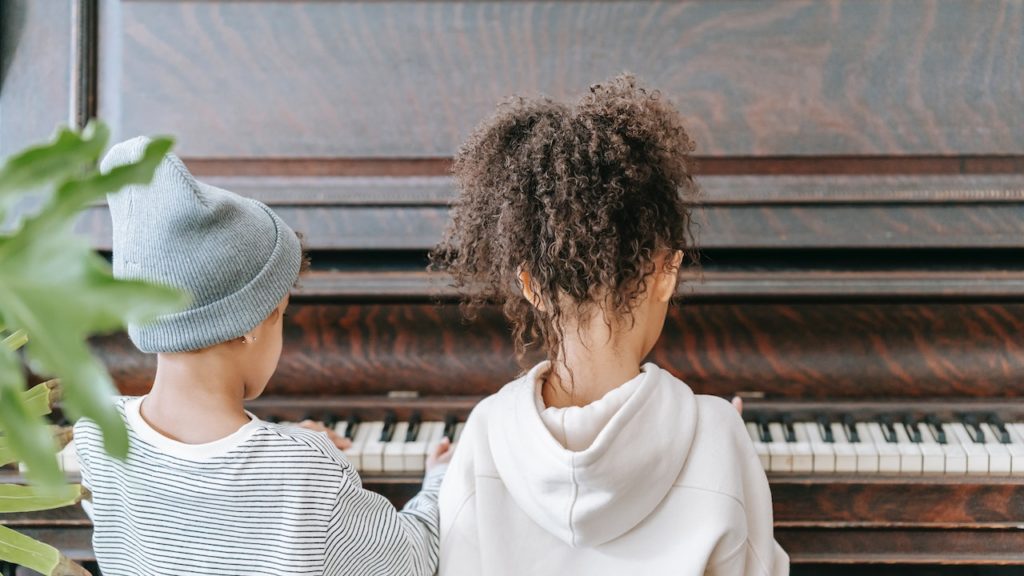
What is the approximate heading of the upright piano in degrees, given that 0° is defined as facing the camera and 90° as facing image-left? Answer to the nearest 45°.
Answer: approximately 0°

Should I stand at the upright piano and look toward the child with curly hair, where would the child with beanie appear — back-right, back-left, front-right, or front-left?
front-right

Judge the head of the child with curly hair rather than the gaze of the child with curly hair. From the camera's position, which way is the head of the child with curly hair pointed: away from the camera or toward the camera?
away from the camera

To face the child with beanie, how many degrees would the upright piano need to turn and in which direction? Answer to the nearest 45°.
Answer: approximately 45° to its right

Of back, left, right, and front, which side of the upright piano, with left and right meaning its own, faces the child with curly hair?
front
